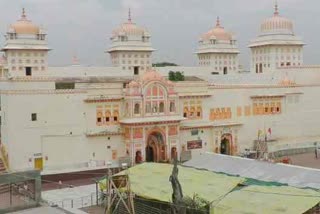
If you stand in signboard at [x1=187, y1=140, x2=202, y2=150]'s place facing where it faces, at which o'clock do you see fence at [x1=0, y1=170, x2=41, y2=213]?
The fence is roughly at 1 o'clock from the signboard.

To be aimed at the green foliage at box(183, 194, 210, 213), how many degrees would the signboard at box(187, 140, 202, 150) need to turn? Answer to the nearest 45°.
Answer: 0° — it already faces it

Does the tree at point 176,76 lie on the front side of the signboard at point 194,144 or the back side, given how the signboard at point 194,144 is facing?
on the back side

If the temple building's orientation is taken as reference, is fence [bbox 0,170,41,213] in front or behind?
in front

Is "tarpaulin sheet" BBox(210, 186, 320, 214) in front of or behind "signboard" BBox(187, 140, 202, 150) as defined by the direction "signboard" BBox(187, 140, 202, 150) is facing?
in front

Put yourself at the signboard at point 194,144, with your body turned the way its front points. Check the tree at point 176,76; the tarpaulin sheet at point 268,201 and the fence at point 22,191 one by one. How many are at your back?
1

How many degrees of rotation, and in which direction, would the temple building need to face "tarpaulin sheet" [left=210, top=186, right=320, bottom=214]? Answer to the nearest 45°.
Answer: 0° — it already faces it

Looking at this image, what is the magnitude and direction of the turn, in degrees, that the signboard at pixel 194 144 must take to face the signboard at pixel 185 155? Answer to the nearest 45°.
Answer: approximately 45° to its right

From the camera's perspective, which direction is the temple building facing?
toward the camera

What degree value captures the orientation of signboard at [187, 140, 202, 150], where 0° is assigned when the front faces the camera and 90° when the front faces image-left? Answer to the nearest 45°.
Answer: approximately 0°
